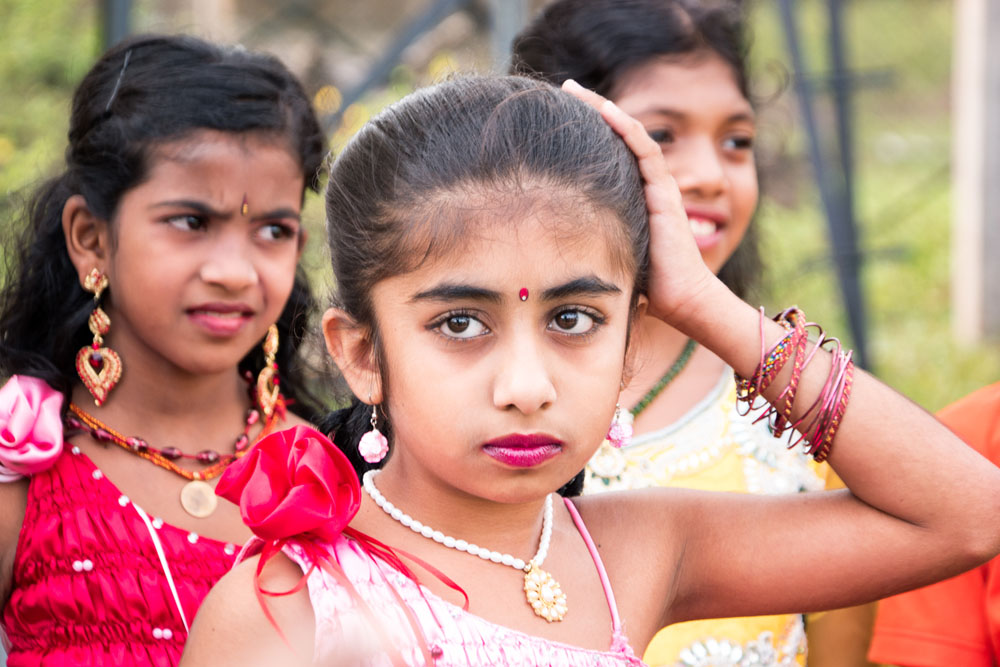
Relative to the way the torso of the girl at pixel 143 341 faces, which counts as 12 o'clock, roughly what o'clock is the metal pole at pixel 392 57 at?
The metal pole is roughly at 8 o'clock from the girl.

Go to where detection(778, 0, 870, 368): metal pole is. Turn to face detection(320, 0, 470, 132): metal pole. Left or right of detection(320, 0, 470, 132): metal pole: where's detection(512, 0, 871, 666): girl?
left

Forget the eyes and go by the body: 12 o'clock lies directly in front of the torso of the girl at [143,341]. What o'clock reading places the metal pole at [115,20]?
The metal pole is roughly at 7 o'clock from the girl.

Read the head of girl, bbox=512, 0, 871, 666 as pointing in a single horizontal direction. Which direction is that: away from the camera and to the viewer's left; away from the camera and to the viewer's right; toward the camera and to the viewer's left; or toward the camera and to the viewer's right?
toward the camera and to the viewer's right

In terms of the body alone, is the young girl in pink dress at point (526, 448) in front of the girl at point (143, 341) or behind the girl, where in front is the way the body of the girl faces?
in front

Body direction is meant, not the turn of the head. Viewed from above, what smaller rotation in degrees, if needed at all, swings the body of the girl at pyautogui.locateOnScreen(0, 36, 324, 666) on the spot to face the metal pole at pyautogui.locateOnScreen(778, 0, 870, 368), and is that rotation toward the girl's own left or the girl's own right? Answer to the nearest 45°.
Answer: approximately 90° to the girl's own left

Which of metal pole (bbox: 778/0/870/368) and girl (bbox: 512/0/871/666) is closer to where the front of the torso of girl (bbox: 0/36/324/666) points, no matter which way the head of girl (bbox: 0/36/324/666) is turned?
the girl

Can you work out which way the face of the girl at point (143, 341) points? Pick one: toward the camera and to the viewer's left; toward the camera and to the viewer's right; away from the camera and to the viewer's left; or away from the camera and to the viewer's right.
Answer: toward the camera and to the viewer's right

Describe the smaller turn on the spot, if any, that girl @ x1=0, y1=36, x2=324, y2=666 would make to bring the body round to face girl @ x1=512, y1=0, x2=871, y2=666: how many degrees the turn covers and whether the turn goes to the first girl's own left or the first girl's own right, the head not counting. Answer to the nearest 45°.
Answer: approximately 45° to the first girl's own left

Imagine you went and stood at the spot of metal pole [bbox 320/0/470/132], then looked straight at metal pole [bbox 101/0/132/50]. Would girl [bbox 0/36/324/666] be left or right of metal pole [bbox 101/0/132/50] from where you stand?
left

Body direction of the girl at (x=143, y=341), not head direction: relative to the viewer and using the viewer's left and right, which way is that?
facing the viewer and to the right of the viewer
